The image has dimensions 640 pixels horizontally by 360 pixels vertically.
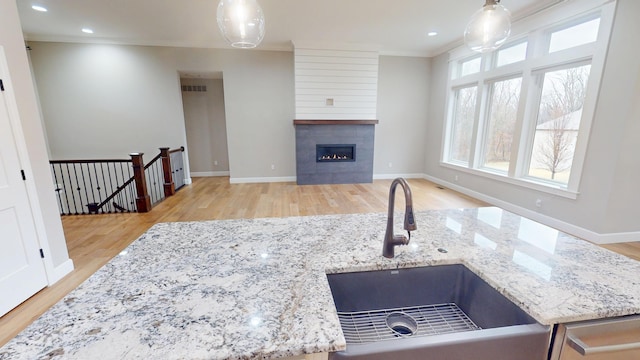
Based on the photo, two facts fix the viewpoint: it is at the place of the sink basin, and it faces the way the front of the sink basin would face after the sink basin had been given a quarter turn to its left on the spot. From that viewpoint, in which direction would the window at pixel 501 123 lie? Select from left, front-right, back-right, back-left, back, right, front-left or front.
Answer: left

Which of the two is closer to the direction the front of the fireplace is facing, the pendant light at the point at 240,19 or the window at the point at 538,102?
the pendant light

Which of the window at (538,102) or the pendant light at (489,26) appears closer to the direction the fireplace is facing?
the pendant light

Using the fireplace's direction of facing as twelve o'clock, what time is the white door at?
The white door is roughly at 1 o'clock from the fireplace.

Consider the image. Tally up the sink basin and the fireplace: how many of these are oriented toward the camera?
2

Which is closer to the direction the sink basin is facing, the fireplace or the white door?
the white door

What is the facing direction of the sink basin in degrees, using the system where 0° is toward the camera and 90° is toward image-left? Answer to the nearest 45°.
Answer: approximately 0°

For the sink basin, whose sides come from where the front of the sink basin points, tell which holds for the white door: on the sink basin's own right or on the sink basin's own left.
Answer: on the sink basin's own right

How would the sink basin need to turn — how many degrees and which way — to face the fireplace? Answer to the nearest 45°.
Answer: approximately 135° to its right

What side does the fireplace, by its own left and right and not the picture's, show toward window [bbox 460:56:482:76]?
left
